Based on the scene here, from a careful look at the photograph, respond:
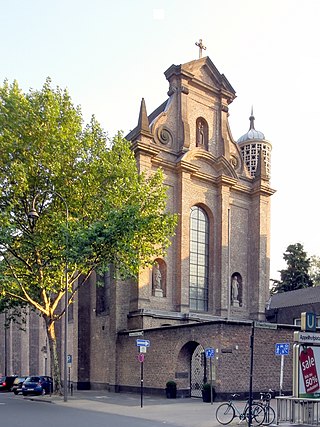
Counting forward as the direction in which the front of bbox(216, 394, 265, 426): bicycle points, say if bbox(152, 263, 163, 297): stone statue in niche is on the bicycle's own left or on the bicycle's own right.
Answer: on the bicycle's own right

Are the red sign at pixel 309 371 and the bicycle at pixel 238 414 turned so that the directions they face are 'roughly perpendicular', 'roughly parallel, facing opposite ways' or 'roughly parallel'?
roughly perpendicular

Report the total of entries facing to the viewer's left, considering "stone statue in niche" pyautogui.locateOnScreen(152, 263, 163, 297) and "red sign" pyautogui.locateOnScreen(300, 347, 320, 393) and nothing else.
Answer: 0

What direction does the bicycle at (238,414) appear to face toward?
to the viewer's left

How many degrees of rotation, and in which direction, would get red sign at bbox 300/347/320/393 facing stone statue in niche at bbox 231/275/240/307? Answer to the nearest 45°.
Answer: approximately 180°

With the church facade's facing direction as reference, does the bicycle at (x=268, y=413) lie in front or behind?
in front

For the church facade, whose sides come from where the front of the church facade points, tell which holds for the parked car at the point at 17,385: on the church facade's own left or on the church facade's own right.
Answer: on the church facade's own right

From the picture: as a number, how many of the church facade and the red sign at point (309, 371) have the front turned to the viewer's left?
0
